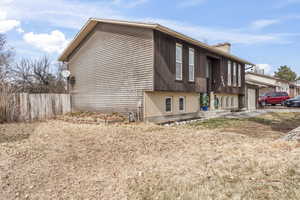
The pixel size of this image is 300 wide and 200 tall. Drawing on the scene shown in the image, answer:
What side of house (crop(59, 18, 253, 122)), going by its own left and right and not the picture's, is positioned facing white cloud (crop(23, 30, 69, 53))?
back

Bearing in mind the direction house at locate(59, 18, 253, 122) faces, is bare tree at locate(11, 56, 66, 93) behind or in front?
behind

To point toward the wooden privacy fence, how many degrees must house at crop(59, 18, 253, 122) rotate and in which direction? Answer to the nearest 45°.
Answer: approximately 135° to its right

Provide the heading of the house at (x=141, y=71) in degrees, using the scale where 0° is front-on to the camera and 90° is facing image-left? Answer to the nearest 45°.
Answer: approximately 315°
